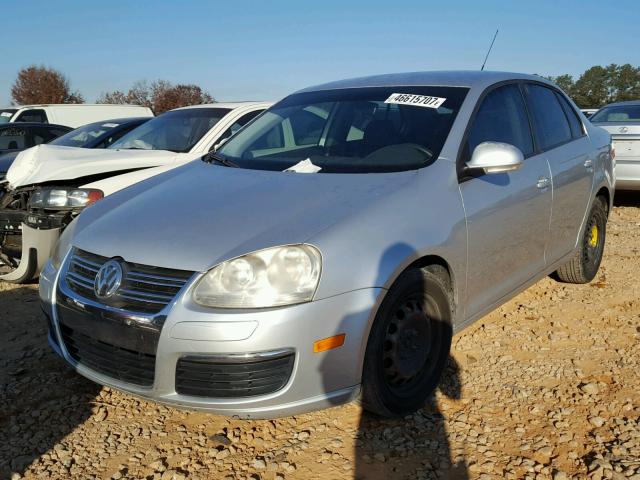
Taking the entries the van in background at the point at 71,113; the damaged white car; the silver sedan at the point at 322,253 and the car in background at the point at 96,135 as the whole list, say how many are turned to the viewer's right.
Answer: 0

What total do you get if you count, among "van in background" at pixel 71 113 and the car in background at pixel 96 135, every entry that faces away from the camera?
0

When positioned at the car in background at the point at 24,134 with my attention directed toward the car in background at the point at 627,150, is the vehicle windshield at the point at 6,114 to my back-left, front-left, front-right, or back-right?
back-left

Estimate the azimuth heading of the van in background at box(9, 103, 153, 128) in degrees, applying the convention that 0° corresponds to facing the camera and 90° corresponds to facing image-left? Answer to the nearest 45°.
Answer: approximately 90°

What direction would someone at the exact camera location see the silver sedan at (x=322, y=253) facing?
facing the viewer and to the left of the viewer

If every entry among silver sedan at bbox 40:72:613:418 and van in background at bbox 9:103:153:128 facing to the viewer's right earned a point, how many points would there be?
0

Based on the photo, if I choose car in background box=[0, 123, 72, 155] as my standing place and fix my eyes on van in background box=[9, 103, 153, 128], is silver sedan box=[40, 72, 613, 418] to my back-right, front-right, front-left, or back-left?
back-right

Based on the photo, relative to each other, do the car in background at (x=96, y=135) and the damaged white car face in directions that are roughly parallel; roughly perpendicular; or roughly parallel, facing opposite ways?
roughly parallel

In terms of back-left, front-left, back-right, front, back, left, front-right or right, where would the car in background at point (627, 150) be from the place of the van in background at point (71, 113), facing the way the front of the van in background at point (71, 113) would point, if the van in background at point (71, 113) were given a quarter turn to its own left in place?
front-left

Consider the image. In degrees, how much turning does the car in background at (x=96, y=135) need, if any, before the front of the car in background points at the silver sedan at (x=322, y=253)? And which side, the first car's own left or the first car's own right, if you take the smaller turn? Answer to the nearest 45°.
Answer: approximately 45° to the first car's own left

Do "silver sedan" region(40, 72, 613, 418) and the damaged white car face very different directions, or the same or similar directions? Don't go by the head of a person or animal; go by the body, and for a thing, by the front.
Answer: same or similar directions

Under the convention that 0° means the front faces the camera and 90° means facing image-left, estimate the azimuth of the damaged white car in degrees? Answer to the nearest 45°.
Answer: approximately 45°

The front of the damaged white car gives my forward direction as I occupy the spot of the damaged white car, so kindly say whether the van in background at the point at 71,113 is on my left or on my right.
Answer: on my right

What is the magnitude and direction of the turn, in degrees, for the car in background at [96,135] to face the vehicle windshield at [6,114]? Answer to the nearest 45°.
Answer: approximately 135° to its right
